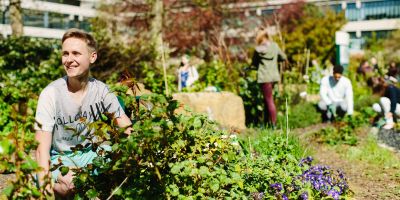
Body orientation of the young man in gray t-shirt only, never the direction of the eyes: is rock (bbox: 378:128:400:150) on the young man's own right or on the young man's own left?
on the young man's own left

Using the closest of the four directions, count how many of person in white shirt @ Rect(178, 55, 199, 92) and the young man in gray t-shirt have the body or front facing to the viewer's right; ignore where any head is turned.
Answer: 0

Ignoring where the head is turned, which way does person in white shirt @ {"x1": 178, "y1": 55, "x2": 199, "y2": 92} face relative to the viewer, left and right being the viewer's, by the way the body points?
facing the viewer and to the left of the viewer

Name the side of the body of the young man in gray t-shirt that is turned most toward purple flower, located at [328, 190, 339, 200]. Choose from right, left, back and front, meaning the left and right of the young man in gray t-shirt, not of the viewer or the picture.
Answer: left

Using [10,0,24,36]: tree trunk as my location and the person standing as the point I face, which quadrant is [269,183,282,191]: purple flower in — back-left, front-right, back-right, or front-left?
front-right

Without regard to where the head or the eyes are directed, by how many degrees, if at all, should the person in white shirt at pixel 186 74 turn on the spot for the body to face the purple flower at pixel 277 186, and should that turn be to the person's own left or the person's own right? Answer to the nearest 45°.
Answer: approximately 45° to the person's own left

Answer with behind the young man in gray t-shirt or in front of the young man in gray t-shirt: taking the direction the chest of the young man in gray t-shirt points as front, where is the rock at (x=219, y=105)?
behind

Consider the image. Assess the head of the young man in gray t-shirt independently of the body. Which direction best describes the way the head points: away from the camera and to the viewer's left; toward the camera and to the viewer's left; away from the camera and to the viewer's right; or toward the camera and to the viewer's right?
toward the camera and to the viewer's left

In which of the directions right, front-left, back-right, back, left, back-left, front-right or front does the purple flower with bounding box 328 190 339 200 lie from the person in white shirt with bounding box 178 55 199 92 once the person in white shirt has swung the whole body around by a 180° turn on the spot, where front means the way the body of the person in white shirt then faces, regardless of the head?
back-right

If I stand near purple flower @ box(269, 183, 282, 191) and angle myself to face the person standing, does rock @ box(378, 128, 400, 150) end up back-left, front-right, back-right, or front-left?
front-right

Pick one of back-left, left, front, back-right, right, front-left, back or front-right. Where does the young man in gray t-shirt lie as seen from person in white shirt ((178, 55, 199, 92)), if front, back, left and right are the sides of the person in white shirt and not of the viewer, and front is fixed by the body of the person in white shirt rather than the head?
front-left

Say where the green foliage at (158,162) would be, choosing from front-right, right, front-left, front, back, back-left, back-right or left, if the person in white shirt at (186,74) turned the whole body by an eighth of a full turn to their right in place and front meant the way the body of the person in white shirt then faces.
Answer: left

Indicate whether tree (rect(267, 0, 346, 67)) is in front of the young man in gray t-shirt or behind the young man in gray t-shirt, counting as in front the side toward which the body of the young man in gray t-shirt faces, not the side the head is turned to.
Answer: behind

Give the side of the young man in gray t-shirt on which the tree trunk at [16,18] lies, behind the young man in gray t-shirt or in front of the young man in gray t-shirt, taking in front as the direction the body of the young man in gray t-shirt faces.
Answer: behind

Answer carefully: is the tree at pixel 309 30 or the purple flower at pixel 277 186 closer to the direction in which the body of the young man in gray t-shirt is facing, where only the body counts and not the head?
the purple flower

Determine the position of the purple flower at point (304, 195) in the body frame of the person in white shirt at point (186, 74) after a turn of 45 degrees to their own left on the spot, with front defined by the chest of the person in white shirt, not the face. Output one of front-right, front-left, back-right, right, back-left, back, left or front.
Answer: front

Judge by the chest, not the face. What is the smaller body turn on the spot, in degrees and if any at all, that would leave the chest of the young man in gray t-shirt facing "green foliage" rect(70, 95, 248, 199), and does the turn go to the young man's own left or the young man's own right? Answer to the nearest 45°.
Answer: approximately 45° to the young man's own left

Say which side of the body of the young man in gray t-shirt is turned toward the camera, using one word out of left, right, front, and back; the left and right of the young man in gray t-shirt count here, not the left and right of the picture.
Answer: front
